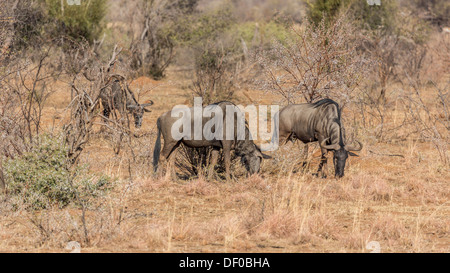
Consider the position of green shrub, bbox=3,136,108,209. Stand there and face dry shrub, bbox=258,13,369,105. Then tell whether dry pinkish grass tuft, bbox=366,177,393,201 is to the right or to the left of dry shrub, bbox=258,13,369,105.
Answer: right

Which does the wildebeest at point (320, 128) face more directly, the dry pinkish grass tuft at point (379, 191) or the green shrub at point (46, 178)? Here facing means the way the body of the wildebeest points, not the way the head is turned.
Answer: the dry pinkish grass tuft

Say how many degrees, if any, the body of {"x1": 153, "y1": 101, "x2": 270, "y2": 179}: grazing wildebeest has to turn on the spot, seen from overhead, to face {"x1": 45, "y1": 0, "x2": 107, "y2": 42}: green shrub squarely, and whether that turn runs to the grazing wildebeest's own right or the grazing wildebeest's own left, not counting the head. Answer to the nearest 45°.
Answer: approximately 90° to the grazing wildebeest's own left

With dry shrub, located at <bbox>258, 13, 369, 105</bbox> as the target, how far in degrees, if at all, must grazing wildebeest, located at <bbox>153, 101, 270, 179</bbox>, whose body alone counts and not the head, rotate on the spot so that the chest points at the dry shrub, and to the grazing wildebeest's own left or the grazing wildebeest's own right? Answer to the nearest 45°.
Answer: approximately 45° to the grazing wildebeest's own left

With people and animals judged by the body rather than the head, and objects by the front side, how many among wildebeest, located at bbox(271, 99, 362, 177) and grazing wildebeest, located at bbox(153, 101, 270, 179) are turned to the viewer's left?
0

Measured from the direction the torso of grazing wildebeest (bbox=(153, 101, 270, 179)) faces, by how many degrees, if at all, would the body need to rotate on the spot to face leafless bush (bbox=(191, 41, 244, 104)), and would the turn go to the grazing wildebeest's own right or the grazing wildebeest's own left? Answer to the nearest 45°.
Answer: approximately 90° to the grazing wildebeest's own left

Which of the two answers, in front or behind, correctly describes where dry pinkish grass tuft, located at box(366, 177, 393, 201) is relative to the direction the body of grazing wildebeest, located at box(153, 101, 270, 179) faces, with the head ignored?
in front

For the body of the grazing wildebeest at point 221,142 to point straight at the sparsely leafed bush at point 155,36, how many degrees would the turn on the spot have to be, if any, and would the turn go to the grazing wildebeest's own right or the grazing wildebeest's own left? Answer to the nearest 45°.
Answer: approximately 90° to the grazing wildebeest's own left

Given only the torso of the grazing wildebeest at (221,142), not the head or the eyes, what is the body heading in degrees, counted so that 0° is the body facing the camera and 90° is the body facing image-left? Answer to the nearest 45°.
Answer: approximately 270°

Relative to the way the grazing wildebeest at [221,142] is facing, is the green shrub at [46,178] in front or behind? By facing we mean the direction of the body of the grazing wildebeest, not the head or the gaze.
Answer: behind

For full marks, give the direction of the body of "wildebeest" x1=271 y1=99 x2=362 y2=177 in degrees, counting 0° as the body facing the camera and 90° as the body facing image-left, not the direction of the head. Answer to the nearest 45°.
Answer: approximately 315°
